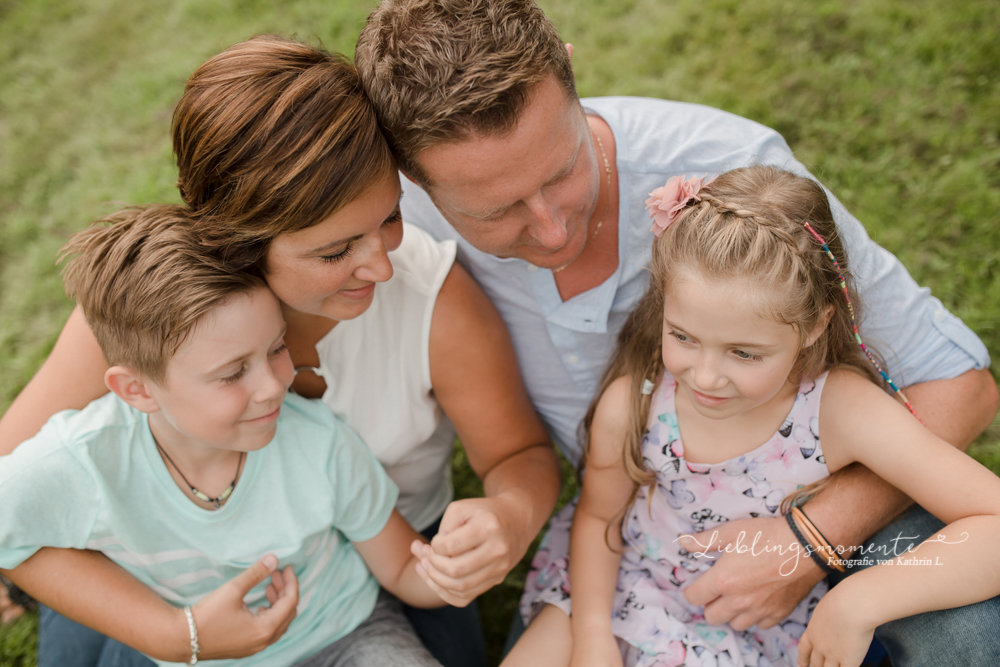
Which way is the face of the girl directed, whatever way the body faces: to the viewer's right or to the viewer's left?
to the viewer's left

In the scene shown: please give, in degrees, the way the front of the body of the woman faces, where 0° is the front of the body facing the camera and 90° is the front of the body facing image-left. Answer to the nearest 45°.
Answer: approximately 0°

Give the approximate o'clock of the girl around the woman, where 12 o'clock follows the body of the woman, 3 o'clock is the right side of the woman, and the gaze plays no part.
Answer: The girl is roughly at 10 o'clock from the woman.
